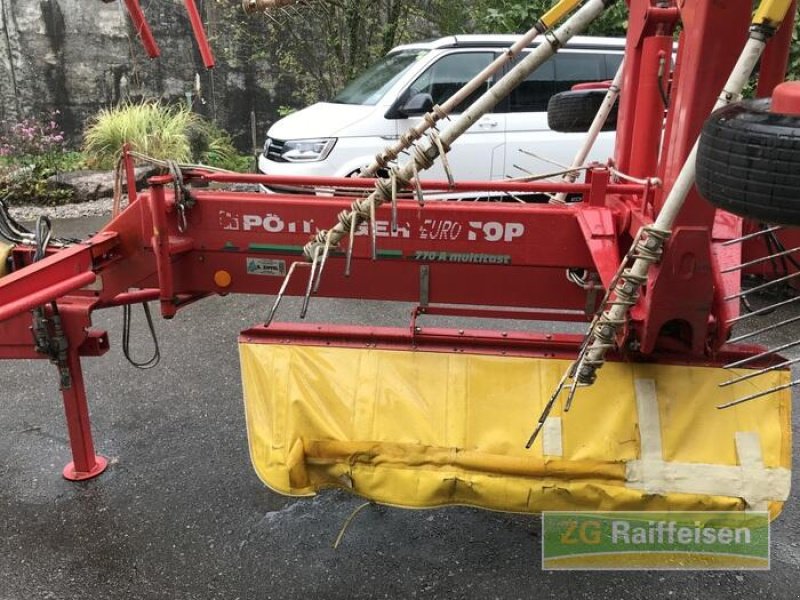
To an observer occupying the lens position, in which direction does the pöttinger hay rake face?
facing to the left of the viewer

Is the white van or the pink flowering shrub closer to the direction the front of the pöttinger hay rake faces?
the pink flowering shrub

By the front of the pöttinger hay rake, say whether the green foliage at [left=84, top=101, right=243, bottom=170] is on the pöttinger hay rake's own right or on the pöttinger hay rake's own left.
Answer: on the pöttinger hay rake's own right

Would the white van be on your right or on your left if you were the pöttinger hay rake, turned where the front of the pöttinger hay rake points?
on your right

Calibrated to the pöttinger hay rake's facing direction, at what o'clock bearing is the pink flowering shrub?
The pink flowering shrub is roughly at 2 o'clock from the pöttinger hay rake.

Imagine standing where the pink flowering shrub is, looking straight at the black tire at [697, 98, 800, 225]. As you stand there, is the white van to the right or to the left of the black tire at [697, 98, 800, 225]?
left
